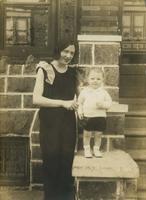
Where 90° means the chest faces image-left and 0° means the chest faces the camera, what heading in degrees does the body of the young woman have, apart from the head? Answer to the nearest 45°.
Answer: approximately 315°

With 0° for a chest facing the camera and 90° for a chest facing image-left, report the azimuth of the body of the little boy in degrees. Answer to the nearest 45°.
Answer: approximately 0°
